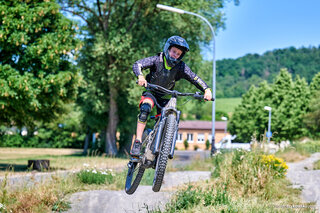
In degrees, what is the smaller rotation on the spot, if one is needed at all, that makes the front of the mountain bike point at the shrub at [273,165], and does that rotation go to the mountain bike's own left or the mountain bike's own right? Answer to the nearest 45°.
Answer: approximately 135° to the mountain bike's own left

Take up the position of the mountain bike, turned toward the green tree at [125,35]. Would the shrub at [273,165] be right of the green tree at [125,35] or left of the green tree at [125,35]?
right

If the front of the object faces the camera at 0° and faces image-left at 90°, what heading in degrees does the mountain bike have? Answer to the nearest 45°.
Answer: approximately 0°

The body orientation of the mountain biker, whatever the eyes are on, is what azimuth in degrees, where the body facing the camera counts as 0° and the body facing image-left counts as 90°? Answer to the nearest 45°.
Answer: approximately 0°

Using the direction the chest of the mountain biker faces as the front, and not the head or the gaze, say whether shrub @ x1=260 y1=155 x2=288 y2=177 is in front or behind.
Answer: behind

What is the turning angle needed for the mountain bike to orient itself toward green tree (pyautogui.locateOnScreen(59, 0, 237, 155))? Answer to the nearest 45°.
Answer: approximately 180°

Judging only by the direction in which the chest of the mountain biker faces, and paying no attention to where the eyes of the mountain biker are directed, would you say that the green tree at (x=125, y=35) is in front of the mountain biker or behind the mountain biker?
behind
